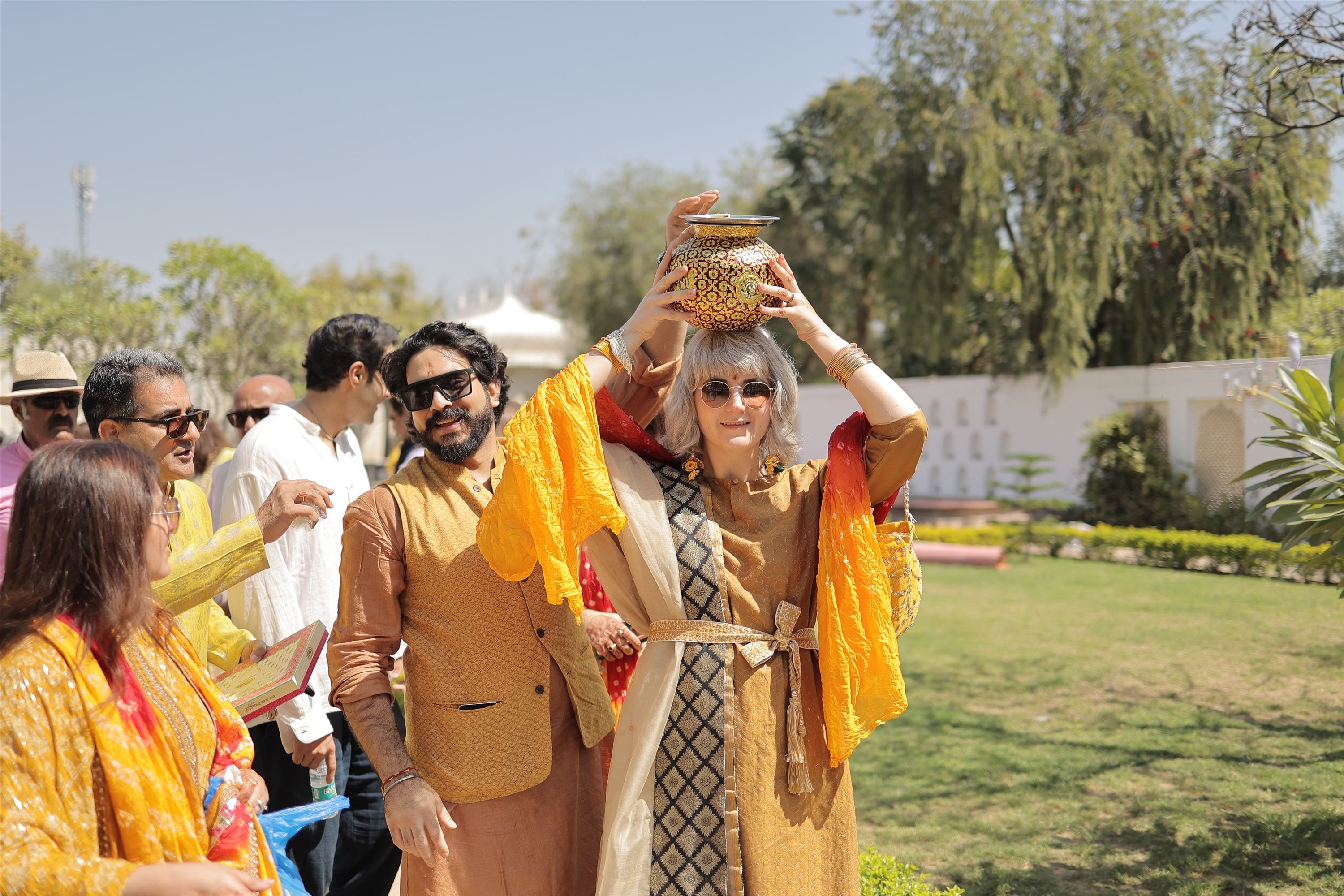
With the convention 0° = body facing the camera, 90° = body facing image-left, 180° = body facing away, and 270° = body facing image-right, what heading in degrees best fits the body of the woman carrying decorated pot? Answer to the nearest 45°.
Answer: approximately 0°

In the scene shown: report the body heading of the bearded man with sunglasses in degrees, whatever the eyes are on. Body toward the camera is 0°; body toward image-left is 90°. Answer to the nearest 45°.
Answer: approximately 315°

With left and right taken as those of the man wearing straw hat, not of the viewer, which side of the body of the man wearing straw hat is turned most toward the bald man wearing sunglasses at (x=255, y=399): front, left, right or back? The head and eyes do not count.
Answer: left

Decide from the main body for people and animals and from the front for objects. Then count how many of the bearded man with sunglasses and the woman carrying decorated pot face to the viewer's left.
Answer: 0

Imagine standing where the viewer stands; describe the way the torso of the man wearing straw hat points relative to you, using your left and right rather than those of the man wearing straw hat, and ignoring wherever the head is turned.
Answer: facing the viewer and to the right of the viewer

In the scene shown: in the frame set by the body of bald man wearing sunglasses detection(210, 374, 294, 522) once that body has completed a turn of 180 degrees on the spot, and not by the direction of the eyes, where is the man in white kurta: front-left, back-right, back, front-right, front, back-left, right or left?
back-right

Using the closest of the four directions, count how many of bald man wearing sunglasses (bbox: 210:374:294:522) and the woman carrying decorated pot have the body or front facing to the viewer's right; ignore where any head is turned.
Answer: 0
